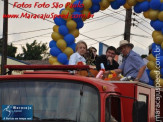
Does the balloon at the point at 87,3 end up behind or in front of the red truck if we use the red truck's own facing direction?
behind

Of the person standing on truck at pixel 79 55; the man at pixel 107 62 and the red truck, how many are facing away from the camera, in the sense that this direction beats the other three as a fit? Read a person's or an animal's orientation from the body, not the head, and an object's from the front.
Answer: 0

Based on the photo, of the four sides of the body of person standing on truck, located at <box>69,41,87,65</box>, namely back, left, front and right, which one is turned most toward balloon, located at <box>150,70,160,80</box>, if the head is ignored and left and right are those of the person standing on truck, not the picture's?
left

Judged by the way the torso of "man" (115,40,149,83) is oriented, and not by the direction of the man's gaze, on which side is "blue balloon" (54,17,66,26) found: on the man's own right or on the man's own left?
on the man's own right

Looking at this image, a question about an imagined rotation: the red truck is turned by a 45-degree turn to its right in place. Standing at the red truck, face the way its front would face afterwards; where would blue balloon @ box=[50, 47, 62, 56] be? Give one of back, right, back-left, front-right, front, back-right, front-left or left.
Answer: right

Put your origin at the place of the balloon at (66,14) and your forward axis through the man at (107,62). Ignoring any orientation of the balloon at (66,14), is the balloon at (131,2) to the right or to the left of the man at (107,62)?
left

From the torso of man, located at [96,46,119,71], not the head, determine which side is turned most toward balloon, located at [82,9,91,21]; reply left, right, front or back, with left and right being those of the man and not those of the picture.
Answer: back

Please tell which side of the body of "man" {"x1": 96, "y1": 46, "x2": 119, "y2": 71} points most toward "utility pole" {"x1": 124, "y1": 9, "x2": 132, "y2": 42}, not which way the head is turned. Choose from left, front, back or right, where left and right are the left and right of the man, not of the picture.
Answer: back

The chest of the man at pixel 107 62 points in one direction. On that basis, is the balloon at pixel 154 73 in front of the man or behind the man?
behind

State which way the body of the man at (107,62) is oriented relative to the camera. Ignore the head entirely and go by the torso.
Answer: toward the camera

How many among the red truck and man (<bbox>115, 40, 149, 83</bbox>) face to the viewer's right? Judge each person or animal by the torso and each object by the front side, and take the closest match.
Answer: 0
